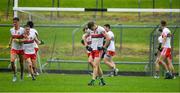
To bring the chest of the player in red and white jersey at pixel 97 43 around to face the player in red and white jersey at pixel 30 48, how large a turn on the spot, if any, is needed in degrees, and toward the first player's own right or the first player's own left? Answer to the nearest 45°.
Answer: approximately 90° to the first player's own right

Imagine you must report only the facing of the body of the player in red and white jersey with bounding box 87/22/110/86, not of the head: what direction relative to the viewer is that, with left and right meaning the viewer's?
facing the viewer and to the left of the viewer
